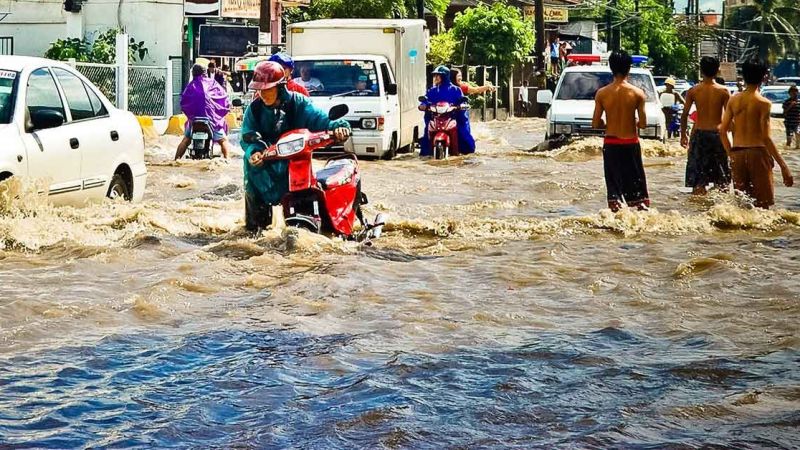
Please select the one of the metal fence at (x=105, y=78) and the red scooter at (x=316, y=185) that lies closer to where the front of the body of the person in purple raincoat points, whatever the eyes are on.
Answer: the metal fence

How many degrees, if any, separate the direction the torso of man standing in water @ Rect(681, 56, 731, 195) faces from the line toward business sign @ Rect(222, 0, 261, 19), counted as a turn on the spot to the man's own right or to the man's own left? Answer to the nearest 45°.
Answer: approximately 45° to the man's own left

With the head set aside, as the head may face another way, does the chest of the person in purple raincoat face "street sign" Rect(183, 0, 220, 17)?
yes

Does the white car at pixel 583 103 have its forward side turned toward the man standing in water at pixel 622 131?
yes

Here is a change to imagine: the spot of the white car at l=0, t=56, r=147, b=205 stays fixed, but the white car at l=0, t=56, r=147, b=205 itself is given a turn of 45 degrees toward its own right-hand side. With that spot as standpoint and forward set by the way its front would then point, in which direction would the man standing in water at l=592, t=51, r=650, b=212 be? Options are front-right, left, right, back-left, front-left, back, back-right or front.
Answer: back

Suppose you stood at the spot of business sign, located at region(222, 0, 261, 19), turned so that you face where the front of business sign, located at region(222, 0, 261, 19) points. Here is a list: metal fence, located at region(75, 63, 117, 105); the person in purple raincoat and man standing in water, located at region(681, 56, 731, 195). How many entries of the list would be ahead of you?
3

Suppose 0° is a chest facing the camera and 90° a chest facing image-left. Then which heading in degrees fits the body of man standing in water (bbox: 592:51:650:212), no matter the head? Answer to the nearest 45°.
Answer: approximately 180°

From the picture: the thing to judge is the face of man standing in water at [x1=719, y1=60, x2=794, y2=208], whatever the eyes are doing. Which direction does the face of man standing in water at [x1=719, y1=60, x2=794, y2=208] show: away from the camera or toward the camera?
away from the camera

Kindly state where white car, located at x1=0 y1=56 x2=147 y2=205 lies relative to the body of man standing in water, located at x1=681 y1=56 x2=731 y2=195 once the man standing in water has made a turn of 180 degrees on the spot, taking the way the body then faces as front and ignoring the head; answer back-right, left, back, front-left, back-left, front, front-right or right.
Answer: front-right

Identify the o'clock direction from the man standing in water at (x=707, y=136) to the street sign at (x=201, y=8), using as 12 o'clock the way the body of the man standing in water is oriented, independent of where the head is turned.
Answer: The street sign is roughly at 11 o'clock from the man standing in water.
